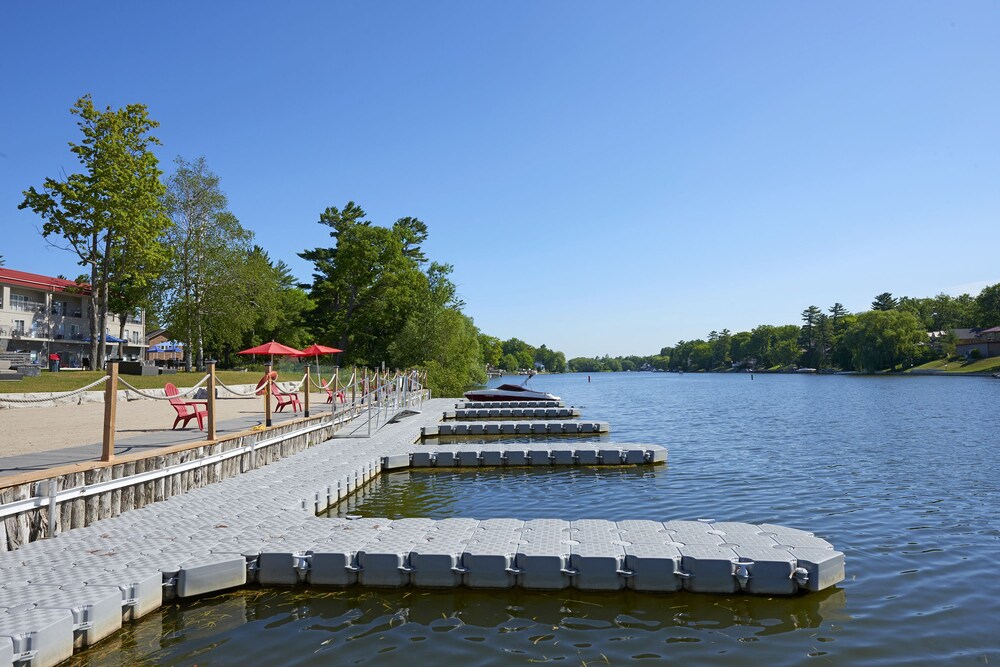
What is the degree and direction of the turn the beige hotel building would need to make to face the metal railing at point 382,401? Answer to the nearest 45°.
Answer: approximately 45° to its right

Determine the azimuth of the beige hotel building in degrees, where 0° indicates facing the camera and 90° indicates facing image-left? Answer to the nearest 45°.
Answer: approximately 315°

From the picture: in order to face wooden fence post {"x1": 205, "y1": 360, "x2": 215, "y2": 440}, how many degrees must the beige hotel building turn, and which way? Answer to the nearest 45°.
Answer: approximately 45° to its right

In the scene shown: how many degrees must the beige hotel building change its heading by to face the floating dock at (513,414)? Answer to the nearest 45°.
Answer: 0° — it already faces it

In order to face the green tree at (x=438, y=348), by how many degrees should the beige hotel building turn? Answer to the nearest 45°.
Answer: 0° — it already faces it
